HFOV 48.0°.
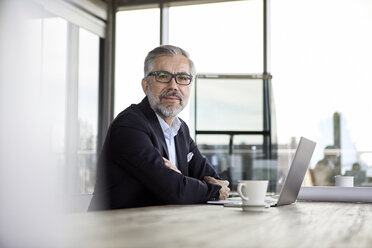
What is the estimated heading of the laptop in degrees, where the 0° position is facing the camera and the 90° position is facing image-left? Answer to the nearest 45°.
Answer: approximately 90°

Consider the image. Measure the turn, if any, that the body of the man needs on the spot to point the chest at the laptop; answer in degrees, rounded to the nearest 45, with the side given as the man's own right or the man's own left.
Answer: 0° — they already face it

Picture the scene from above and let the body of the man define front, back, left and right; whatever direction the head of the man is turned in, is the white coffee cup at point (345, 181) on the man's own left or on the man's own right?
on the man's own left

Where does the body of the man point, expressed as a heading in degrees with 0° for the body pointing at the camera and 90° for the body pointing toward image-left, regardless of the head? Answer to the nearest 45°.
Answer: approximately 315°

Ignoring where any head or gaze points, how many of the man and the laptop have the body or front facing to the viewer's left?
1

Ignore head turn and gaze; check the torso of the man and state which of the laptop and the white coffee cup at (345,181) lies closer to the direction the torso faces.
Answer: the laptop

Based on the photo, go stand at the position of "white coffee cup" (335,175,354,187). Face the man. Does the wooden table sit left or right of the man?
left
